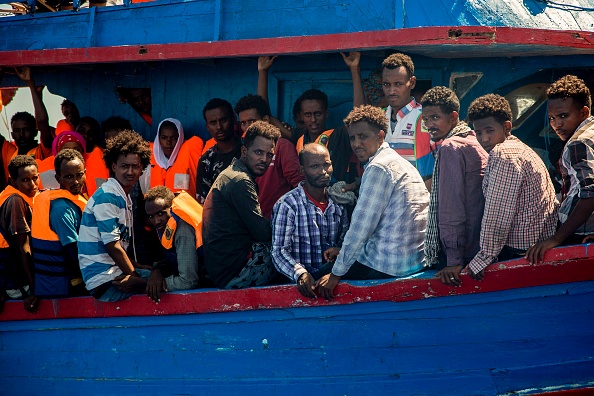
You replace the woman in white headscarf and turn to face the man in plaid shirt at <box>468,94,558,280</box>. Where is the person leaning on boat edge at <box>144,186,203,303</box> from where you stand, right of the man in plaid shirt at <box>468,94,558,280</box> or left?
right

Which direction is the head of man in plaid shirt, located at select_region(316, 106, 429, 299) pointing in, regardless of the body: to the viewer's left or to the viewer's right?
to the viewer's left

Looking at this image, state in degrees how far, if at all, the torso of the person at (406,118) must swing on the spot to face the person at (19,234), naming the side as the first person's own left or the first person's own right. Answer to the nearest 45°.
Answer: approximately 45° to the first person's own right
